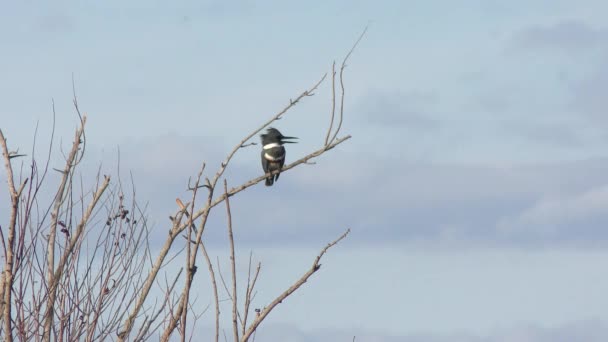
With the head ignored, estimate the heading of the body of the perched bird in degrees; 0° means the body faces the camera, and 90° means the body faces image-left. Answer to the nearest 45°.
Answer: approximately 315°
